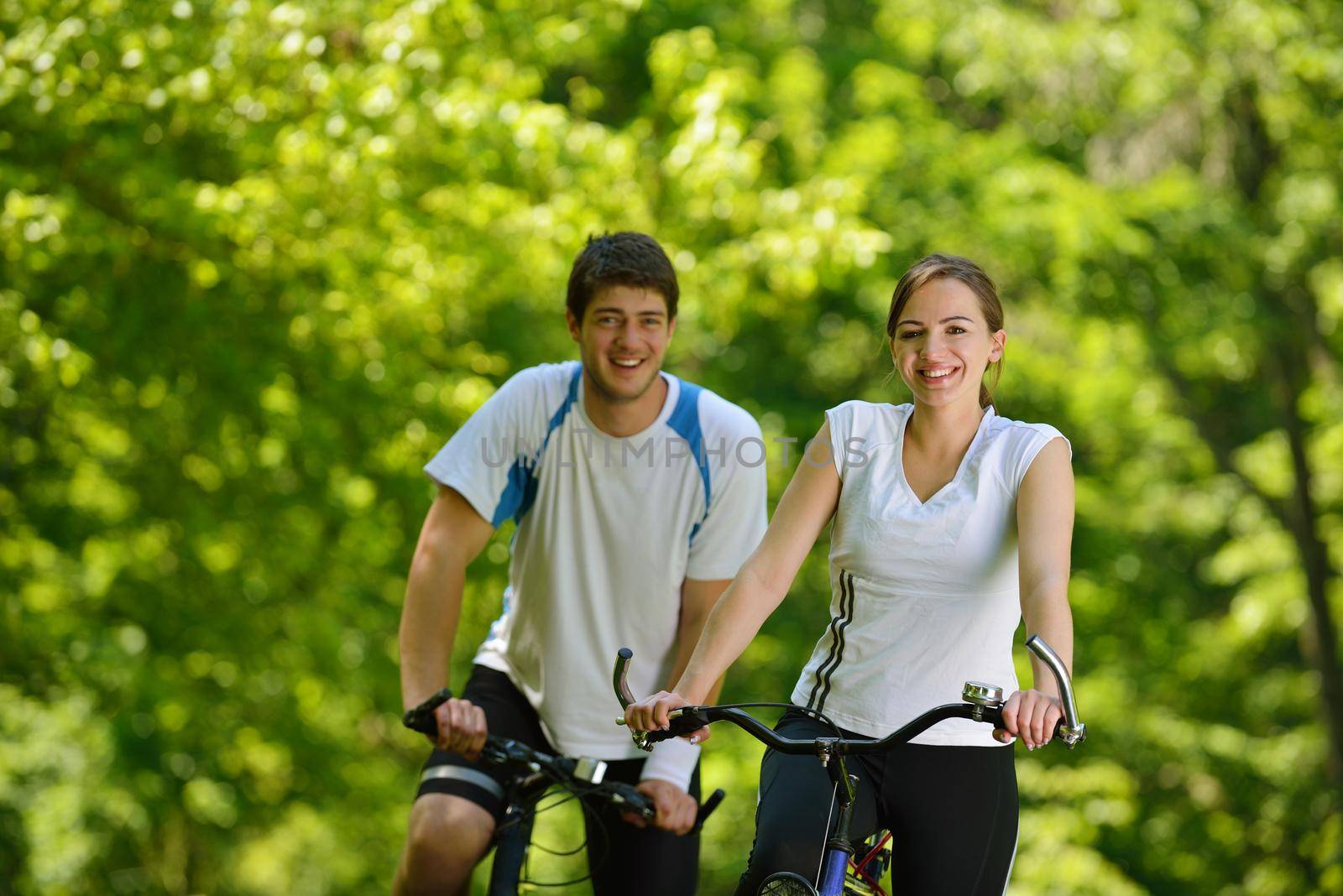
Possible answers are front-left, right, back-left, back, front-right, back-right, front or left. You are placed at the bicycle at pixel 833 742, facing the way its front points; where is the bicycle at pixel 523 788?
back-right

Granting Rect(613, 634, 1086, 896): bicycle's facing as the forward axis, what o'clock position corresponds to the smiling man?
The smiling man is roughly at 5 o'clock from the bicycle.

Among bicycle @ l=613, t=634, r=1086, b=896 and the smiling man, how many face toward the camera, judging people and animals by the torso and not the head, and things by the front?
2

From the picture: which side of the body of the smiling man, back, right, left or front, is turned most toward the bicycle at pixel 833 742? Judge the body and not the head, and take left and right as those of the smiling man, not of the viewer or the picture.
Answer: front

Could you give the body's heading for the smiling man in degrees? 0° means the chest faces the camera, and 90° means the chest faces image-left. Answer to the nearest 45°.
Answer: approximately 0°
